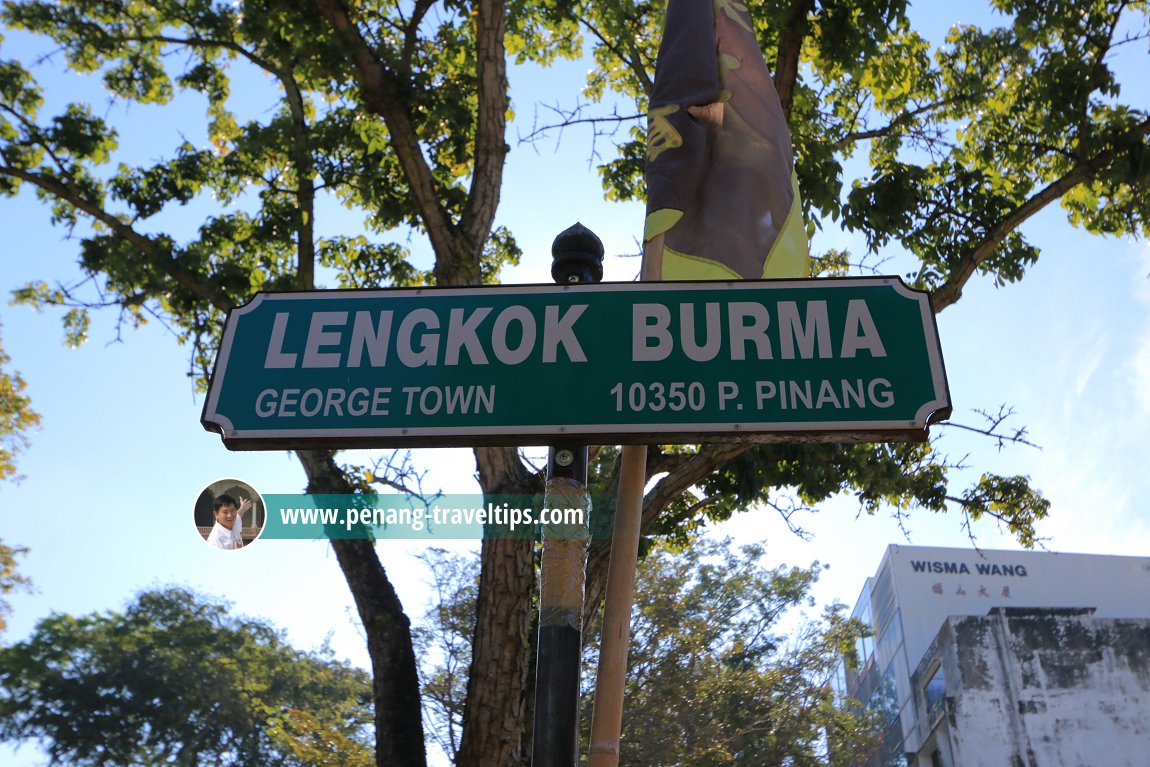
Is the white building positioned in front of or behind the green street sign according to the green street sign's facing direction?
behind

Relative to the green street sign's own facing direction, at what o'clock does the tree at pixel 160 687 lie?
The tree is roughly at 5 o'clock from the green street sign.

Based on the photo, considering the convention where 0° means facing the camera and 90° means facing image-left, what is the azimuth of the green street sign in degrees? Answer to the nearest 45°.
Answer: approximately 0°
